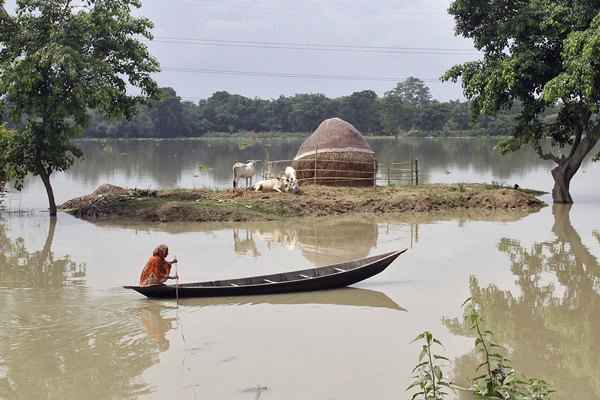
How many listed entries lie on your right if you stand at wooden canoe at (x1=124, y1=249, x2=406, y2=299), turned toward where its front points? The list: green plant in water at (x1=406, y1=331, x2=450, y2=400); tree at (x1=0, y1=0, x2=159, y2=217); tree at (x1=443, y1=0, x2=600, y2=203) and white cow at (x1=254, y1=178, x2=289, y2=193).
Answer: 1

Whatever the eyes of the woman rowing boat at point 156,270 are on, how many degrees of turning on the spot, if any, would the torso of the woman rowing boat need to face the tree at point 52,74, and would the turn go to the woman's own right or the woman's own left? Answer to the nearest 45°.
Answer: approximately 90° to the woman's own left

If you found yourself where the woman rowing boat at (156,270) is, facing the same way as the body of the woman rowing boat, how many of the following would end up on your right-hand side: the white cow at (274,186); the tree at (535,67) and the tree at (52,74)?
0

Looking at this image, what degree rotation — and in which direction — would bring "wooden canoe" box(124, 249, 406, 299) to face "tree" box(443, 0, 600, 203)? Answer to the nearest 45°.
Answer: approximately 45° to its left

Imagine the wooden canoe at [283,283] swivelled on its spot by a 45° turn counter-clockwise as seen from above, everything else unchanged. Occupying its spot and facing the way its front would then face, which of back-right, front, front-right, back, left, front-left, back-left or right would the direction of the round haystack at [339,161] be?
front-left

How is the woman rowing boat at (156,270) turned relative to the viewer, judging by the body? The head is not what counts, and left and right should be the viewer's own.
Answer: facing to the right of the viewer

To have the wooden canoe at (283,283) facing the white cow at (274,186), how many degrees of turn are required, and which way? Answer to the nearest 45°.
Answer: approximately 90° to its left

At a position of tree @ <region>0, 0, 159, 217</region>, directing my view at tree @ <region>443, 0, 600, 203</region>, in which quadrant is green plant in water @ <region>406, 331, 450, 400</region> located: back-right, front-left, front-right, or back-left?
front-right

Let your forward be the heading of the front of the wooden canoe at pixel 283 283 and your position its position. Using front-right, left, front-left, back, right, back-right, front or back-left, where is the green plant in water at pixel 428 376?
right

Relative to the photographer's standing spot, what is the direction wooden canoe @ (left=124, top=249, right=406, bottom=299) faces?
facing to the right of the viewer

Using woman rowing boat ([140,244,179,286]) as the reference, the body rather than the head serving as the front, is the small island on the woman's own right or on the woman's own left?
on the woman's own left

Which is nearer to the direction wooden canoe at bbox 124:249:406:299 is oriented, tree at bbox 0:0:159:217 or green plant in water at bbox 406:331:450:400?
the green plant in water
